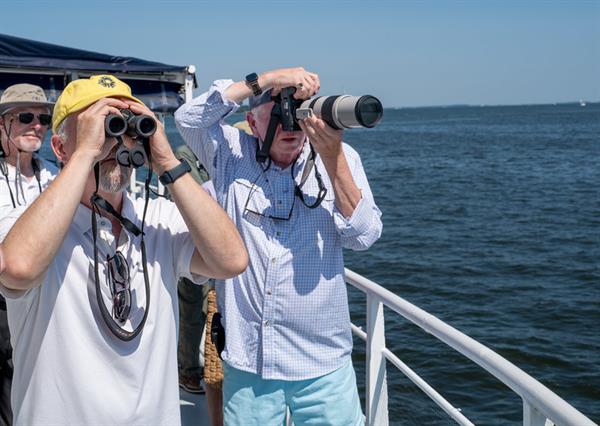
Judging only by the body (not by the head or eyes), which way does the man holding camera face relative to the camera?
toward the camera

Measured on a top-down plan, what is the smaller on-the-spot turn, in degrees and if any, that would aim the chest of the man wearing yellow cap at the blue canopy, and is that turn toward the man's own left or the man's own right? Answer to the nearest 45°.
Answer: approximately 135° to the man's own left

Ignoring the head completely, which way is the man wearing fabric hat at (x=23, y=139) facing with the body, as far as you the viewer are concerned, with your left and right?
facing the viewer and to the right of the viewer

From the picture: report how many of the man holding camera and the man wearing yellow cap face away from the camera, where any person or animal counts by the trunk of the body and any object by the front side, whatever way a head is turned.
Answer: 0

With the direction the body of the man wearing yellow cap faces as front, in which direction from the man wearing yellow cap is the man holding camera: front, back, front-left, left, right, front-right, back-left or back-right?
left

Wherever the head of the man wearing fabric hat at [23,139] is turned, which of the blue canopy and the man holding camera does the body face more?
the man holding camera

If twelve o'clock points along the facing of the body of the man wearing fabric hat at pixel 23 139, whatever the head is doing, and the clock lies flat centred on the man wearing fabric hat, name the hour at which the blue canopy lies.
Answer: The blue canopy is roughly at 8 o'clock from the man wearing fabric hat.

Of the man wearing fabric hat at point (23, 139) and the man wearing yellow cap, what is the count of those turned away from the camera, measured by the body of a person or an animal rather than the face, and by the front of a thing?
0

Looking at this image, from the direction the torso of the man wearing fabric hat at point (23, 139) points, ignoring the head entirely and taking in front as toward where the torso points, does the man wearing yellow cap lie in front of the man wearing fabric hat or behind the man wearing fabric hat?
in front

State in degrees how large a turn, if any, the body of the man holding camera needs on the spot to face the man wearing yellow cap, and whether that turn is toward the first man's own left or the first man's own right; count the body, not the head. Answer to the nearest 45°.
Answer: approximately 45° to the first man's own right
